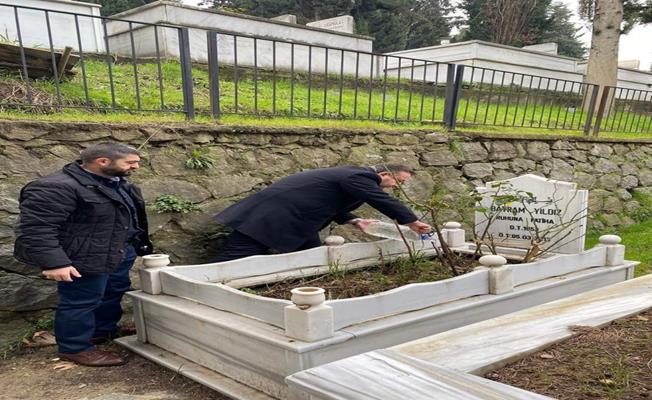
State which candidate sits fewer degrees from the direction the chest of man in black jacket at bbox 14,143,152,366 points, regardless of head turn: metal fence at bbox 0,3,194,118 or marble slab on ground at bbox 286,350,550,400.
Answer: the marble slab on ground

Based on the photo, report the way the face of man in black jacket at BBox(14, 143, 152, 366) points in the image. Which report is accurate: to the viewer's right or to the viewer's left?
to the viewer's right

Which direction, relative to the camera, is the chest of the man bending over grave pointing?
to the viewer's right

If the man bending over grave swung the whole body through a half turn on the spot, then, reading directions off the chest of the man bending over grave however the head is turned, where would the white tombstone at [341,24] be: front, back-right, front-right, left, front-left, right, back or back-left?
right

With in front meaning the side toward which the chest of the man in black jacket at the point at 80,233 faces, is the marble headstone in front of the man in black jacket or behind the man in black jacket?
in front

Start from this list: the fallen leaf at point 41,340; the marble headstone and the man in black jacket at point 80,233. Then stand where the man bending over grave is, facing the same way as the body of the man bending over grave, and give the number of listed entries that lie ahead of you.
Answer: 1

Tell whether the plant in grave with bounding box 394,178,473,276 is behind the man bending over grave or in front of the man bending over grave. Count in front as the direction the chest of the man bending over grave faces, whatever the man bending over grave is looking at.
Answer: in front

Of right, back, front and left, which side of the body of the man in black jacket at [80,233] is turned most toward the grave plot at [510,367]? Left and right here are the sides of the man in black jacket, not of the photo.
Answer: front

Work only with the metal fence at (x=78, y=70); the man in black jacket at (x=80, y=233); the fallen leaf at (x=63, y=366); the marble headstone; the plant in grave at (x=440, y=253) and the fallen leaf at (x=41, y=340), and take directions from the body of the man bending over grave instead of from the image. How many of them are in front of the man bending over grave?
2

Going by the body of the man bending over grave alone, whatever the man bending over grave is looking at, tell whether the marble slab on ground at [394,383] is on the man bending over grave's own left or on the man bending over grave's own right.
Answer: on the man bending over grave's own right

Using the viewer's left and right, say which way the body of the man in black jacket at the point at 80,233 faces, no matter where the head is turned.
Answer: facing the viewer and to the right of the viewer

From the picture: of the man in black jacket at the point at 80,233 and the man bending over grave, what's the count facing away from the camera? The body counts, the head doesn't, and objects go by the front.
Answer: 0
